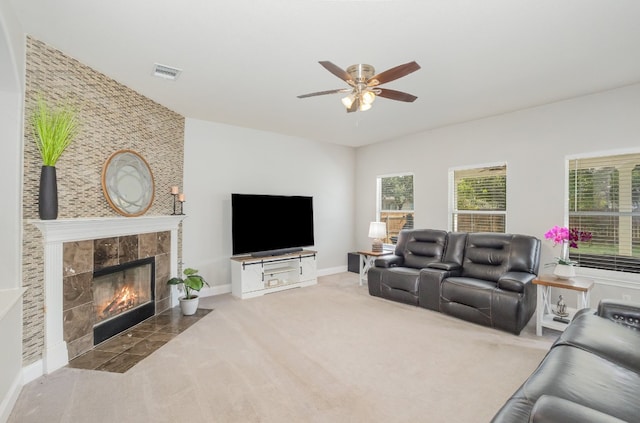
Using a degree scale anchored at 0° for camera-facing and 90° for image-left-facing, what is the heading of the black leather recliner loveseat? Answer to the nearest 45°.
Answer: approximately 45°

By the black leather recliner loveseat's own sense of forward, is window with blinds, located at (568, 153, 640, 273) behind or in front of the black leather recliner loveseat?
behind

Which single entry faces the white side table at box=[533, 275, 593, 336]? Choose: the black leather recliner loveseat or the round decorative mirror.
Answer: the round decorative mirror

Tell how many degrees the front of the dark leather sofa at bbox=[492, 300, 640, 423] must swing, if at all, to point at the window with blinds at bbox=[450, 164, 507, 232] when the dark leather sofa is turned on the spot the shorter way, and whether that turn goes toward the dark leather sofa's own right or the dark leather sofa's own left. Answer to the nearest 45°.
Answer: approximately 45° to the dark leather sofa's own right

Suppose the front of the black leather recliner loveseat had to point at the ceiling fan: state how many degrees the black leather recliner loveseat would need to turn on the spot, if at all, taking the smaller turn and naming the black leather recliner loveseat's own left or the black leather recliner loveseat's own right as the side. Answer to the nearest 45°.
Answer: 0° — it already faces it

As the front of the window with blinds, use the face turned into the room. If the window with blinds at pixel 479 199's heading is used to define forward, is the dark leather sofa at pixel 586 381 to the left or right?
on its left

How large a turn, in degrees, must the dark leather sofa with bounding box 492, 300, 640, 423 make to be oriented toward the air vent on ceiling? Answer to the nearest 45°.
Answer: approximately 45° to its left

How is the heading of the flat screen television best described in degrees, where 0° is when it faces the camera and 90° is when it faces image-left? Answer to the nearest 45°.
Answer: approximately 315°
